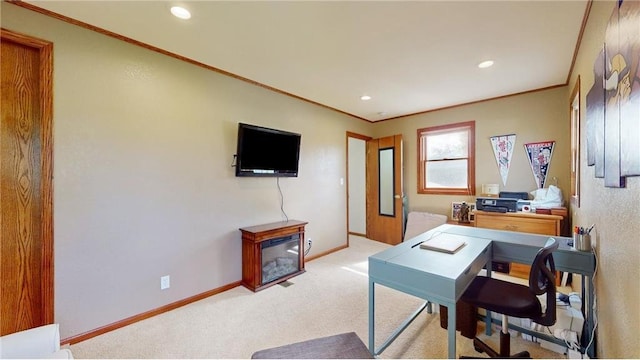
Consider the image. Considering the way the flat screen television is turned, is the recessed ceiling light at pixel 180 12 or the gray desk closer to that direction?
the gray desk

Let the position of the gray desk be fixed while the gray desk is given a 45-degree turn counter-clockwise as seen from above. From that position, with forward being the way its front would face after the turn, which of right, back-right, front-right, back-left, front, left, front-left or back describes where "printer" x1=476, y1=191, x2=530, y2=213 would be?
left

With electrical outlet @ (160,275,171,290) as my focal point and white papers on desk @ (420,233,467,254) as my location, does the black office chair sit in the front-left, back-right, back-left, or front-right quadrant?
back-left

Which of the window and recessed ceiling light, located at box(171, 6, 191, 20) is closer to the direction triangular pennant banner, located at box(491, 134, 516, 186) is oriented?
the recessed ceiling light

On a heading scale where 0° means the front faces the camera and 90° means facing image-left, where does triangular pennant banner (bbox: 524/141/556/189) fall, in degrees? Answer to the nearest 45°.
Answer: approximately 0°

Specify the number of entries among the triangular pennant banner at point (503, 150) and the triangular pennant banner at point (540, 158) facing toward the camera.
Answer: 2

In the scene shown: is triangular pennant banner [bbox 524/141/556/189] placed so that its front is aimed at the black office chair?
yes

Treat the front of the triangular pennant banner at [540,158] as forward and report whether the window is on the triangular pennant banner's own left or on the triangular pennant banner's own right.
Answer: on the triangular pennant banner's own right
